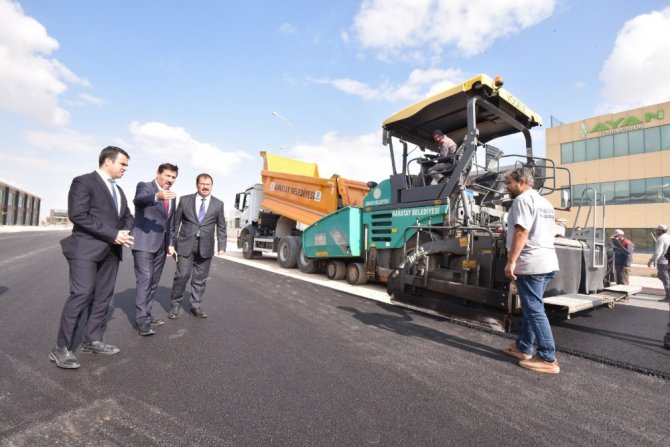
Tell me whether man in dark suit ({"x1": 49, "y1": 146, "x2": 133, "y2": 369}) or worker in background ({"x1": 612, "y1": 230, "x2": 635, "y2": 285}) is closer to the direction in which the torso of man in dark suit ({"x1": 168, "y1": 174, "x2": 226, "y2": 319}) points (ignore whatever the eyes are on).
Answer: the man in dark suit

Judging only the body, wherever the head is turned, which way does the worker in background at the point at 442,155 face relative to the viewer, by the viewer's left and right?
facing to the left of the viewer

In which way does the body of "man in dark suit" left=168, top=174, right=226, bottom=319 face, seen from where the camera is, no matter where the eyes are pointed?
toward the camera

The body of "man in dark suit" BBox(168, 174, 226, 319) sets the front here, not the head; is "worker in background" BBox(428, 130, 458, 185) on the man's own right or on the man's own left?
on the man's own left

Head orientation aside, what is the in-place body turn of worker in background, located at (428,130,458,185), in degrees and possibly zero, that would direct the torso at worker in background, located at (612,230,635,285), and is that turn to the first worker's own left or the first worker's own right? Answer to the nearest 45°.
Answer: approximately 135° to the first worker's own right

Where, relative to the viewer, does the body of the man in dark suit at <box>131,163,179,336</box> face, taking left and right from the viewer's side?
facing the viewer and to the right of the viewer

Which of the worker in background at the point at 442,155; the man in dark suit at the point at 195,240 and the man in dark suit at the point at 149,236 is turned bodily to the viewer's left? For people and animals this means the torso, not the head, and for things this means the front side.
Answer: the worker in background

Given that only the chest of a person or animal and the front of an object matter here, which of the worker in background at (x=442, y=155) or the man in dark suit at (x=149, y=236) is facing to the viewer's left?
the worker in background

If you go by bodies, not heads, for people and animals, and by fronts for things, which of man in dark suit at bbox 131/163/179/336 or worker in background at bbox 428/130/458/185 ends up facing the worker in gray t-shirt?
the man in dark suit

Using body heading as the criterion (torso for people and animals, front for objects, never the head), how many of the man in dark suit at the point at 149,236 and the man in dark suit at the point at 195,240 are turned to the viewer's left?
0

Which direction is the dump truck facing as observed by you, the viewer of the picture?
facing away from the viewer and to the left of the viewer

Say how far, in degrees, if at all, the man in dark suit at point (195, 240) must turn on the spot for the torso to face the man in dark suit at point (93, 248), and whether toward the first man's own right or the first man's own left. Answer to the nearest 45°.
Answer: approximately 45° to the first man's own right

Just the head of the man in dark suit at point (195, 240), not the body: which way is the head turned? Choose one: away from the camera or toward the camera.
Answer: toward the camera

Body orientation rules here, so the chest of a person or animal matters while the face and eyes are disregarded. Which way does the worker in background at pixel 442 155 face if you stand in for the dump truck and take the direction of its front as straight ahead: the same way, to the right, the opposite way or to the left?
the same way

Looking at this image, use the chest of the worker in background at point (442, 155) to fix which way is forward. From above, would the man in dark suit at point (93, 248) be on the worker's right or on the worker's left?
on the worker's left

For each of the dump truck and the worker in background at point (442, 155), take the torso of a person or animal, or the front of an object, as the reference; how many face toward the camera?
0

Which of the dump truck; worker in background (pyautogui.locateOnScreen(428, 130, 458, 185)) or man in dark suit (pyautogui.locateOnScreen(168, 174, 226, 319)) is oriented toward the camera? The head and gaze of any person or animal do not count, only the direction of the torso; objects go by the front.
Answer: the man in dark suit

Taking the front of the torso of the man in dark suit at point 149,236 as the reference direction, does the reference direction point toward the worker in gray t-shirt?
yes
